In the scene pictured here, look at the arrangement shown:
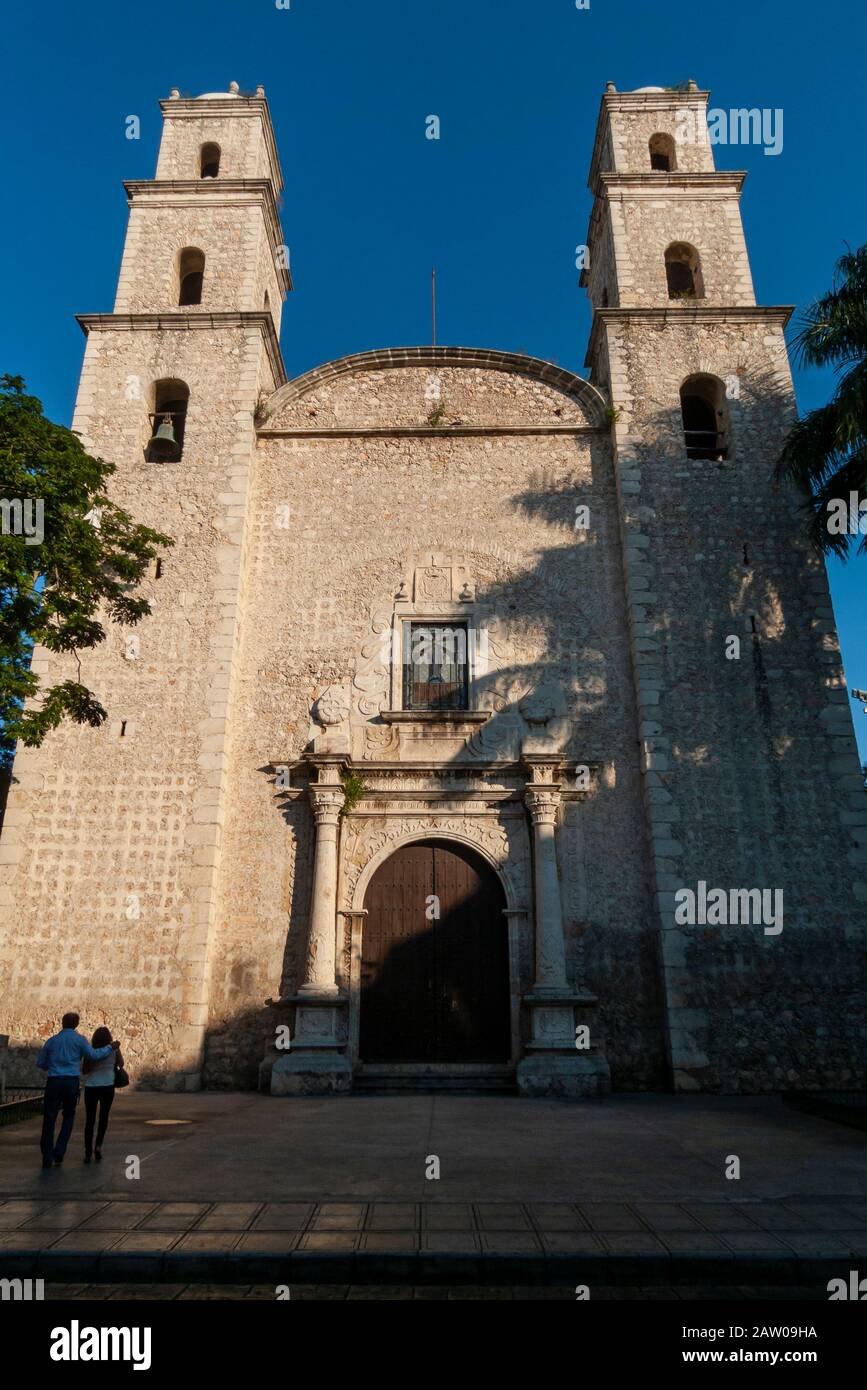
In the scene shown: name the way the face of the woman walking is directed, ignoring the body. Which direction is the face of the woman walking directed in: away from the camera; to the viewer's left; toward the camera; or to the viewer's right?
away from the camera

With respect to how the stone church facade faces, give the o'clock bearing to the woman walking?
The woman walking is roughly at 1 o'clock from the stone church facade.

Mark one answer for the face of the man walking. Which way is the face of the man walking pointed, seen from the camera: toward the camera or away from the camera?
away from the camera

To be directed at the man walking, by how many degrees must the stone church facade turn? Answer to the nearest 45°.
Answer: approximately 45° to its right

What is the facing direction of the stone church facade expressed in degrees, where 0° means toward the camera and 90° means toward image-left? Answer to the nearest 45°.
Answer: approximately 0°
